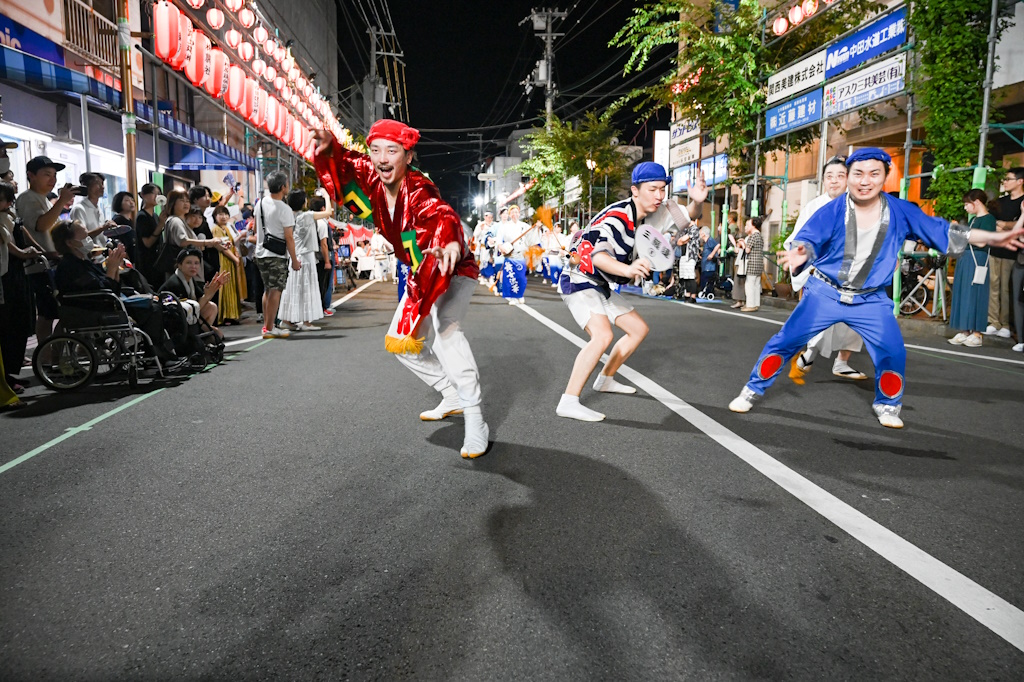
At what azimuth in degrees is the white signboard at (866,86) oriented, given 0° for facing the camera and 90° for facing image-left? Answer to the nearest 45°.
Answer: approximately 45°

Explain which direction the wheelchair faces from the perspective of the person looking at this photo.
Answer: facing to the right of the viewer

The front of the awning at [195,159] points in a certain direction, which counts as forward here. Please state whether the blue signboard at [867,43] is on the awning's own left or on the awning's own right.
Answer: on the awning's own right

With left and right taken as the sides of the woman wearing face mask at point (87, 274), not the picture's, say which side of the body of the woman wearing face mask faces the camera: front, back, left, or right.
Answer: right

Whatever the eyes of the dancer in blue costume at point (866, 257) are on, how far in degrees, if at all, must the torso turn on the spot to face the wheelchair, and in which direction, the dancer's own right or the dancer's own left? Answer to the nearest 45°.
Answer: approximately 90° to the dancer's own right

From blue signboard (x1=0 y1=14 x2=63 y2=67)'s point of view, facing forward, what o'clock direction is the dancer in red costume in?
The dancer in red costume is roughly at 1 o'clock from the blue signboard.

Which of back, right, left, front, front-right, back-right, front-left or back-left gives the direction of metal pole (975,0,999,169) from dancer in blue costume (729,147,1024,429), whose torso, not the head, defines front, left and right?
back

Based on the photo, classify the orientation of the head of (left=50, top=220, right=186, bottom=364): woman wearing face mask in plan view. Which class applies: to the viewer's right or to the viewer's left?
to the viewer's right

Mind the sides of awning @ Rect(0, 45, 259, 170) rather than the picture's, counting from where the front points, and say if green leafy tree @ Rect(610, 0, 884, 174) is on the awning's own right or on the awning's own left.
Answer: on the awning's own left

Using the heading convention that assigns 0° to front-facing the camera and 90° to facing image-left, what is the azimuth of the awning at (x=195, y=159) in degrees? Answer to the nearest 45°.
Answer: approximately 270°

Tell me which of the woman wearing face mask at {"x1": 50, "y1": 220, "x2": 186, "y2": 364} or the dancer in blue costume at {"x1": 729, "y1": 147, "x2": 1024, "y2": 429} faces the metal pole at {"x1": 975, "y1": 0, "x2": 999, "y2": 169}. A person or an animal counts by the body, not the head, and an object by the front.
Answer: the woman wearing face mask

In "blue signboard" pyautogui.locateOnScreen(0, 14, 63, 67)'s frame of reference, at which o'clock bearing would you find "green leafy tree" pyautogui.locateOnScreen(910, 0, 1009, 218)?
The green leafy tree is roughly at 12 o'clock from the blue signboard.

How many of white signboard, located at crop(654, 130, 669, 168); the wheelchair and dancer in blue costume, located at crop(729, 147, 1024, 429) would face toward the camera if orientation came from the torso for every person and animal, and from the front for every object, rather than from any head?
2
